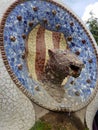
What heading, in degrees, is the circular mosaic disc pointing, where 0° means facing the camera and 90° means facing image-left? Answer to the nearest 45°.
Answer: approximately 315°
